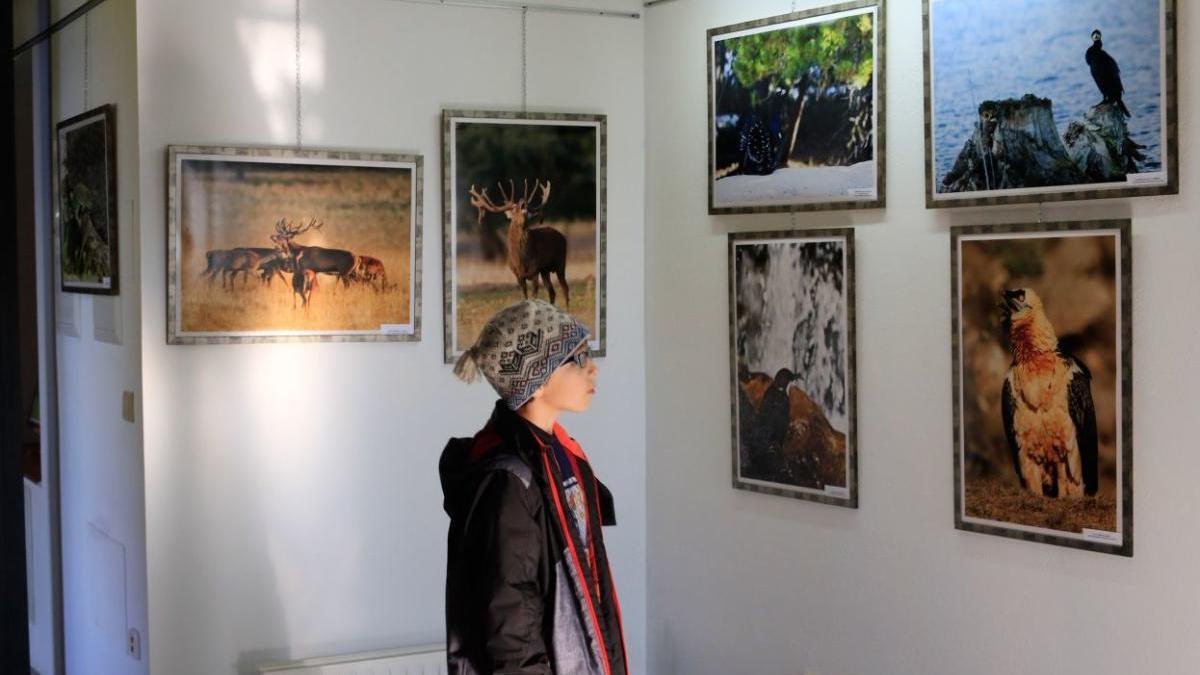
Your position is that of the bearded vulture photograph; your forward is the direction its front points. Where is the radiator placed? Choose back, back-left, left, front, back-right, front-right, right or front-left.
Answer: front-right

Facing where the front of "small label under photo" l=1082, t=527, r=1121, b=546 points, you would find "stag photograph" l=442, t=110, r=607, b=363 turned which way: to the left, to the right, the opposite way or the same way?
to the left

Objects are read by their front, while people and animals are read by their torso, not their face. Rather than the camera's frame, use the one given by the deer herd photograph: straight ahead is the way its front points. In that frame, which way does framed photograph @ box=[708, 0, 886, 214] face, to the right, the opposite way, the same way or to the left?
to the right

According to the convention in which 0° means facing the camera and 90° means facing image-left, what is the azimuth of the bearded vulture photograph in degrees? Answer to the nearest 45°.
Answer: approximately 45°

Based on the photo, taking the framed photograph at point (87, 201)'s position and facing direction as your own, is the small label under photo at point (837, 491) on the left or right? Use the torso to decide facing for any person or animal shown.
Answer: on its left

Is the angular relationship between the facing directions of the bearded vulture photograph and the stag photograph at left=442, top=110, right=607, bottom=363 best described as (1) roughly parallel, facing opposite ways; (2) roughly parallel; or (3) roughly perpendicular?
roughly perpendicular

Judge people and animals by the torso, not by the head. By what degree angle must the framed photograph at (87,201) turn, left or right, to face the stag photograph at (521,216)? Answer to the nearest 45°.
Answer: approximately 90° to its left

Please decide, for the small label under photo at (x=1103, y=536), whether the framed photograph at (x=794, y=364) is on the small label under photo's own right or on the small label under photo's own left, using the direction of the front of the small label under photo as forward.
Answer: on the small label under photo's own right

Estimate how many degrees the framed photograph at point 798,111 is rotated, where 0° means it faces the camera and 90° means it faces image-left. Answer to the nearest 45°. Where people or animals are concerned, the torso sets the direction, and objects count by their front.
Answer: approximately 45°

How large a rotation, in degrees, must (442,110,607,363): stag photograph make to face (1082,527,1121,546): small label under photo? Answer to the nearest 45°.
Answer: approximately 45° to its left

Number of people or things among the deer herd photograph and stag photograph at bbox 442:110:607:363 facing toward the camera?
2

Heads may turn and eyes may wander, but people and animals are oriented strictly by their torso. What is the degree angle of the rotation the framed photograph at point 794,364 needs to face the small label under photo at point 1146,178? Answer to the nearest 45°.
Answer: approximately 90° to its left

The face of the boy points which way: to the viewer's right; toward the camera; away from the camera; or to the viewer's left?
to the viewer's right
